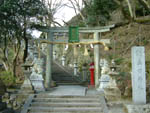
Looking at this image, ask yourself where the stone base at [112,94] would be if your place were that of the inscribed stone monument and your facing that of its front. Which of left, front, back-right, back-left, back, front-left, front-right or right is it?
back-right

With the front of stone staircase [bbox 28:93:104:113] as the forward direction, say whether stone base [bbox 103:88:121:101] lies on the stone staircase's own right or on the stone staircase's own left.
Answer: on the stone staircase's own left

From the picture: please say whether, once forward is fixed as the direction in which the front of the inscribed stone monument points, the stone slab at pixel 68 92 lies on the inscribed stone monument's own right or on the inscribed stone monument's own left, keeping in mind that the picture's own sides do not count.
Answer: on the inscribed stone monument's own right

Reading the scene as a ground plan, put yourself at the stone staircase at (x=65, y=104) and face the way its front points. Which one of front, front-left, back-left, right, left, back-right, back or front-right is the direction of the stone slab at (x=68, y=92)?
back

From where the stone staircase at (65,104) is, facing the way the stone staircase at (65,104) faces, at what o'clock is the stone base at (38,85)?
The stone base is roughly at 5 o'clock from the stone staircase.

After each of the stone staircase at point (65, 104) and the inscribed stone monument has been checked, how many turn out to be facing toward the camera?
2

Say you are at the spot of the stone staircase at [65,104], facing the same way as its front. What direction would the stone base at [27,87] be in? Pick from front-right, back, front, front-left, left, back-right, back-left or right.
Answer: back-right

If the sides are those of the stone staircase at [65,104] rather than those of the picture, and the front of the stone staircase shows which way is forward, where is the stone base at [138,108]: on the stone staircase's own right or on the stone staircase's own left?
on the stone staircase's own left

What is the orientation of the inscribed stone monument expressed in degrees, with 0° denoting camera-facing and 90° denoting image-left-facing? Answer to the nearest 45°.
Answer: approximately 0°

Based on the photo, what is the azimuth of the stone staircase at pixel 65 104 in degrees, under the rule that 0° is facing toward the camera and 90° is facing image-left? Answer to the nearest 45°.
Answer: approximately 0°
